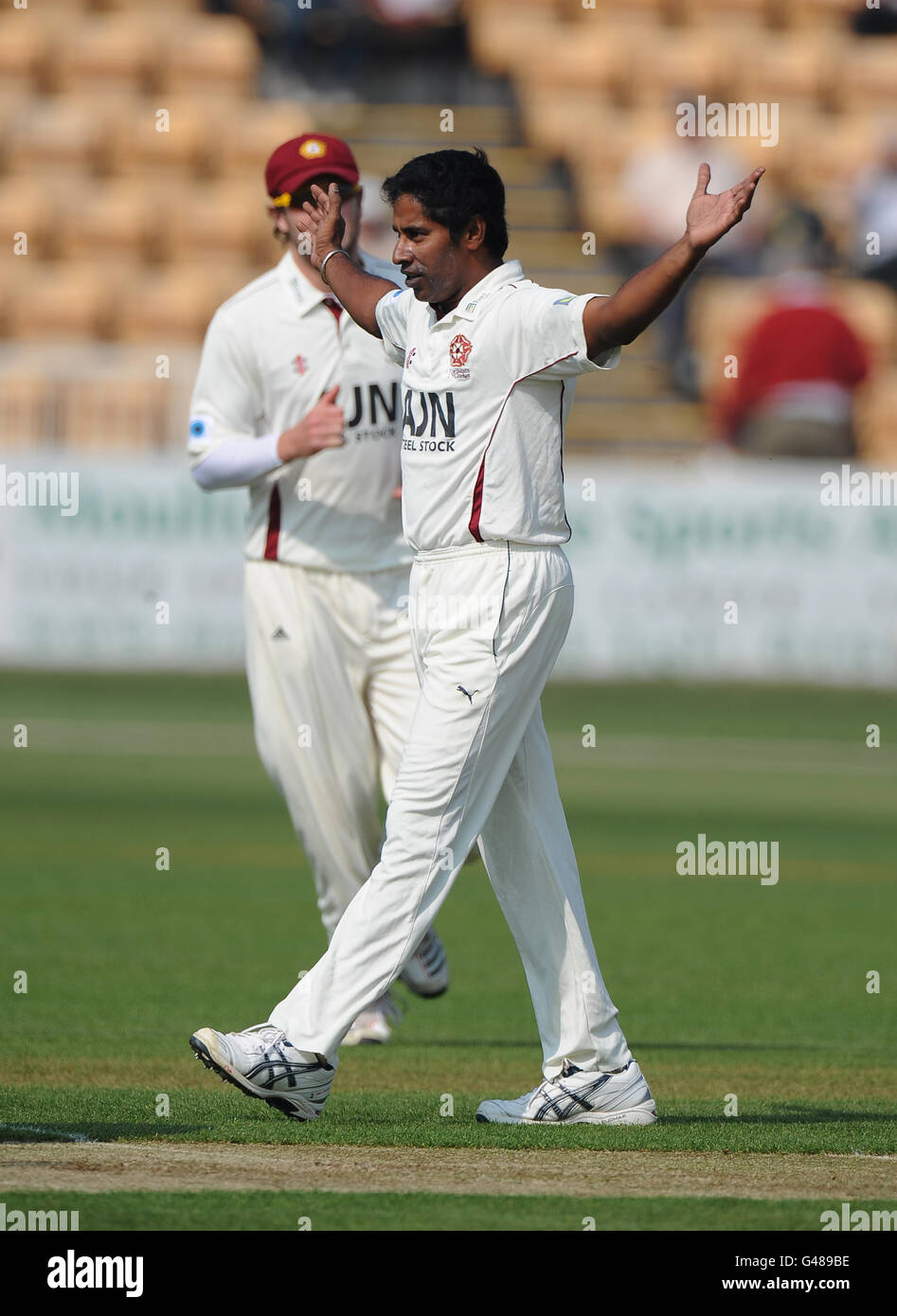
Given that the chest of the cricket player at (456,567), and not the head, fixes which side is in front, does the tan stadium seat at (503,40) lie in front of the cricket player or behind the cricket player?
behind

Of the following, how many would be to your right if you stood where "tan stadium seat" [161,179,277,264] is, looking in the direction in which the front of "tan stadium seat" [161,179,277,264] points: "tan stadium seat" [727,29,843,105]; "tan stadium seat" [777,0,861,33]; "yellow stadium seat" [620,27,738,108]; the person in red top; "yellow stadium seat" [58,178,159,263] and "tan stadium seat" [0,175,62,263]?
2

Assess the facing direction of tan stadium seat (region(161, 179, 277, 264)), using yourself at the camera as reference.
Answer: facing the viewer

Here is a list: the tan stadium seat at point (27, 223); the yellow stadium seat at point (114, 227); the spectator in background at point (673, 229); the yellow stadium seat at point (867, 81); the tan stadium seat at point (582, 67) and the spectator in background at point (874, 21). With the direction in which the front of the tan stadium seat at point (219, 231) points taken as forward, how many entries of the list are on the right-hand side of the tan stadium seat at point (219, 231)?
2

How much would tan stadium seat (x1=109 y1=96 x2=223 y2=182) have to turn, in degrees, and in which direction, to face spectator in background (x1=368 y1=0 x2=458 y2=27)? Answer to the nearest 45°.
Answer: approximately 90° to its left

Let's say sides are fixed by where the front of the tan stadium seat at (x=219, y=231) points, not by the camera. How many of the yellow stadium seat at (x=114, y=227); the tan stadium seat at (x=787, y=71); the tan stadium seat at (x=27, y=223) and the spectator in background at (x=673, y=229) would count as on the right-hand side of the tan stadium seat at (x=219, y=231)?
2

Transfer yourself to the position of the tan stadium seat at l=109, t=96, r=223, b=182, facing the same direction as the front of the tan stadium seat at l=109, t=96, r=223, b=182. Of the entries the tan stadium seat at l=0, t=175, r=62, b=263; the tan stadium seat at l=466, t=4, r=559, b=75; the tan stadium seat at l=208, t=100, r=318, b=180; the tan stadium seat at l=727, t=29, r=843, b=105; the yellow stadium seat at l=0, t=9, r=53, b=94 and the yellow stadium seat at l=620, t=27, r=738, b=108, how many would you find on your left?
4

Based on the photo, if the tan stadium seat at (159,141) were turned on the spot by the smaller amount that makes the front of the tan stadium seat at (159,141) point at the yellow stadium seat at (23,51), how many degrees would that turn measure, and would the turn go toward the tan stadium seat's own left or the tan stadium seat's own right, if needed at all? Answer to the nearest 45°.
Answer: approximately 90° to the tan stadium seat's own right

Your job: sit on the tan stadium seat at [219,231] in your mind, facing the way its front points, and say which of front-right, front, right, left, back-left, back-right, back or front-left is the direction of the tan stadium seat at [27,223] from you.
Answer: right

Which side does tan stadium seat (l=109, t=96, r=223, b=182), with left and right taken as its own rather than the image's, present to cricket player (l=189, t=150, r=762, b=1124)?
front

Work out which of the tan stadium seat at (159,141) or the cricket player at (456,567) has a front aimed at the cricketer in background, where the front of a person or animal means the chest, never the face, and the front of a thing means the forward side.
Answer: the tan stadium seat

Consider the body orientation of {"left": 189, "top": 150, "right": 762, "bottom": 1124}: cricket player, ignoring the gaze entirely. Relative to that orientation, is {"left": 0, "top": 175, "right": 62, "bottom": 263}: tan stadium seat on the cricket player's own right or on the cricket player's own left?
on the cricket player's own right

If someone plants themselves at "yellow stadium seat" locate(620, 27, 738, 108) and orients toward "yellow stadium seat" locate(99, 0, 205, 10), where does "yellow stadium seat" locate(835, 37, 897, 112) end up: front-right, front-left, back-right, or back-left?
back-right

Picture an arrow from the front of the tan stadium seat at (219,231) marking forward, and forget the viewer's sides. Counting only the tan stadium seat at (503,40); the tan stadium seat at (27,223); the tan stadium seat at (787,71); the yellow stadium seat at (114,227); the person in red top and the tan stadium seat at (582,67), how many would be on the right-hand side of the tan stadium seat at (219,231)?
2

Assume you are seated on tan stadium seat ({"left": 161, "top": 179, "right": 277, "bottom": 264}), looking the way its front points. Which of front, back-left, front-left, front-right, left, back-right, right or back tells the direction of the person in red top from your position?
front-left

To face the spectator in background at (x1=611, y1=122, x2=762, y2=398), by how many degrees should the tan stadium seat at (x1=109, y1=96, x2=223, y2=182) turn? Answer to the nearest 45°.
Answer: approximately 45° to its left

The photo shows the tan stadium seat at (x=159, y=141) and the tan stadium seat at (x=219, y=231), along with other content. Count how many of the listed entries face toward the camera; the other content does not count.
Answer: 2

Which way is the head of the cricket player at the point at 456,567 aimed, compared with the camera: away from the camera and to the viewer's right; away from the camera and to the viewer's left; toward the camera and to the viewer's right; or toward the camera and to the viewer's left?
toward the camera and to the viewer's left

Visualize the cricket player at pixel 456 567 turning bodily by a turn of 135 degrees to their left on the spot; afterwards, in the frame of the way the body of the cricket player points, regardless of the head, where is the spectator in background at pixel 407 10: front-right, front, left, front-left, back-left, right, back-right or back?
left

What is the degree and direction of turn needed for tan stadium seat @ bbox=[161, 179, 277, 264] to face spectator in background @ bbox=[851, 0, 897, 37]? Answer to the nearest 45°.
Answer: approximately 90° to its left
